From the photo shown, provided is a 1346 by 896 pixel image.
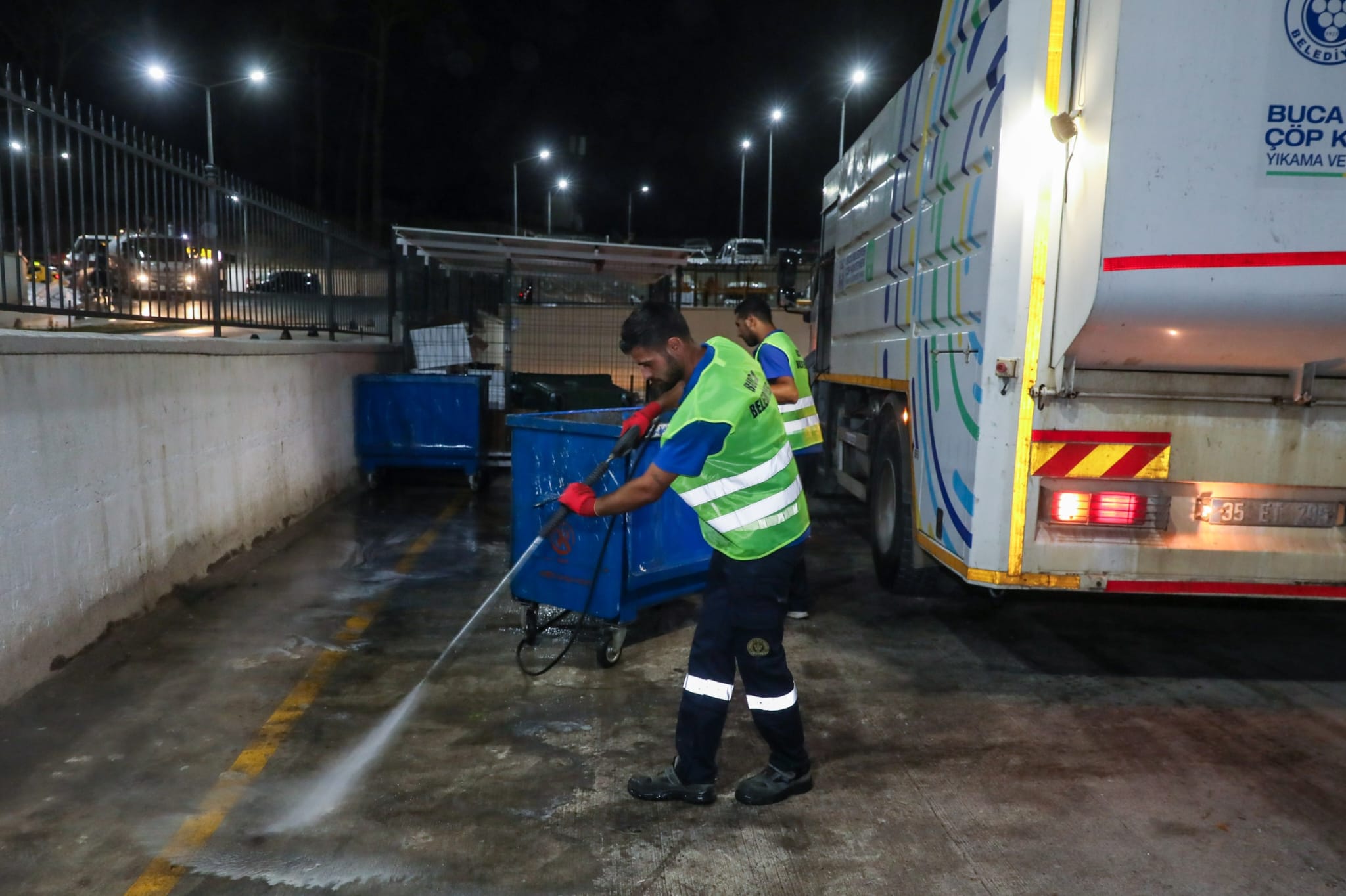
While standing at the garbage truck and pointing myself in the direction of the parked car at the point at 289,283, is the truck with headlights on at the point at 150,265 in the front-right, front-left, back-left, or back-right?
front-left

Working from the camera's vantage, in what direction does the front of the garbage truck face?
facing away from the viewer and to the left of the viewer

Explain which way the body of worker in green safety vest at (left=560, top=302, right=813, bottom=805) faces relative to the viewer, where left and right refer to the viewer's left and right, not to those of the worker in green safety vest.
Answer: facing to the left of the viewer

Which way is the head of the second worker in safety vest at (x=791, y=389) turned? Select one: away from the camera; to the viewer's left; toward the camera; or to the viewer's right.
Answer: to the viewer's left

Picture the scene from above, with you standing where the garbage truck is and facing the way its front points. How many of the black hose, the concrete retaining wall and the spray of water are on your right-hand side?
0

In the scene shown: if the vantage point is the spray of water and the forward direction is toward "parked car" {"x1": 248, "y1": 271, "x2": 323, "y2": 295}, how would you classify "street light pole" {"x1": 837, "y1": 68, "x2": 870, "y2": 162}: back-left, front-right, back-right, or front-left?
front-right

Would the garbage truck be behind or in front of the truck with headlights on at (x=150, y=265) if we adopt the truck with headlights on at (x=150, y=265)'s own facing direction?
in front

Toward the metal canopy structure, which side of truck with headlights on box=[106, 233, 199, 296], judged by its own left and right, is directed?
left

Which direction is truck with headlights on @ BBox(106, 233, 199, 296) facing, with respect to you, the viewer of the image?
facing the viewer and to the right of the viewer

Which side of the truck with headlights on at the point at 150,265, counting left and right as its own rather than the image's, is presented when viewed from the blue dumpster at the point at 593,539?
front

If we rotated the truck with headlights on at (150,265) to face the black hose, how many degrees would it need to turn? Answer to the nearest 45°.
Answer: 0° — it already faces it

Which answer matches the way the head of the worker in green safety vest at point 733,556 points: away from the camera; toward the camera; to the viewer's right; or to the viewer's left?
to the viewer's left

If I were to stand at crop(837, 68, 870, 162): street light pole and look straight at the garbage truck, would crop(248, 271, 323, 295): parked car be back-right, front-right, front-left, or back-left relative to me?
front-right

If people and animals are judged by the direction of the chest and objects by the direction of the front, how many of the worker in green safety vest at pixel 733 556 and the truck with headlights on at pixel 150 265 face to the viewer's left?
1

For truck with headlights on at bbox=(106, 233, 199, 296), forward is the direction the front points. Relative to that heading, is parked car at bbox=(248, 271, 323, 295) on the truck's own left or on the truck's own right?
on the truck's own left
